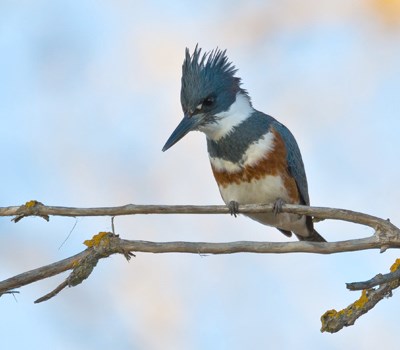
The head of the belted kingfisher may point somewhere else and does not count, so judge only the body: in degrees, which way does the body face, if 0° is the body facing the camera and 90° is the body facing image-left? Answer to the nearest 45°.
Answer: approximately 45°
